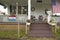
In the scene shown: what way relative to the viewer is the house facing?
toward the camera
